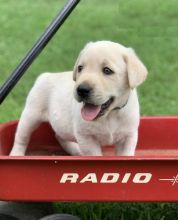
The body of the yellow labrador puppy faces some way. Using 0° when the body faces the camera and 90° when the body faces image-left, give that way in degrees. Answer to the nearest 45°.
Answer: approximately 315°
